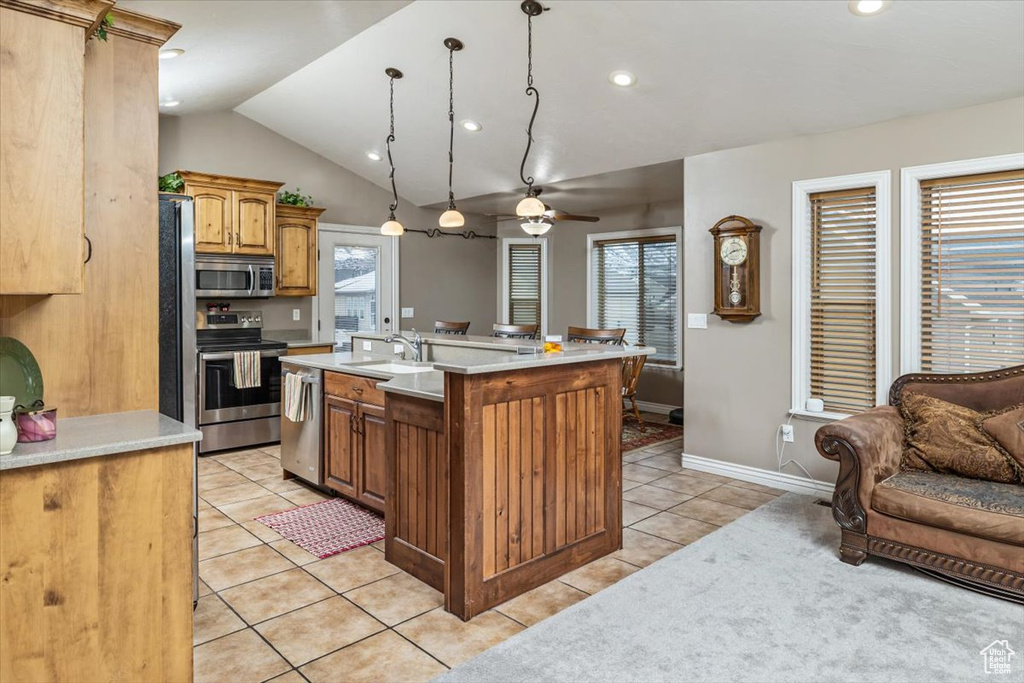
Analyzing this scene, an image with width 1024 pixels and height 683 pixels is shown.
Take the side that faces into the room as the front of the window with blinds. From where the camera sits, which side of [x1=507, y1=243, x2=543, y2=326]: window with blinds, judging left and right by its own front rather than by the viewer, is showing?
front

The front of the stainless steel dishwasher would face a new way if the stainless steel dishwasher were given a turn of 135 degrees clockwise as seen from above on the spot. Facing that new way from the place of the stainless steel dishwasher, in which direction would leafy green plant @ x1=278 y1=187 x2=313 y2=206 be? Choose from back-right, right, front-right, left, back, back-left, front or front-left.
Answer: front

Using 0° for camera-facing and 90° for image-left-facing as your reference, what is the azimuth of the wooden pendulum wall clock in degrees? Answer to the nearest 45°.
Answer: approximately 45°

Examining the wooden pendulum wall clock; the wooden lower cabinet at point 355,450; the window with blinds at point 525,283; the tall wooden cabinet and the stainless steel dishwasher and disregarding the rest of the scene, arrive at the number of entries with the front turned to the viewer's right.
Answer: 1

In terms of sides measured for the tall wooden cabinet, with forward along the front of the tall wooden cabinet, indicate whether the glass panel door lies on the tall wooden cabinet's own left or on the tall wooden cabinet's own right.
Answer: on the tall wooden cabinet's own left

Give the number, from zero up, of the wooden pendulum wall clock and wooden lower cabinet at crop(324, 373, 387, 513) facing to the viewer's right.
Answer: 0

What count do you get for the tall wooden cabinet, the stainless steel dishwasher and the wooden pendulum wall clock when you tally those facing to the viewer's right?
1

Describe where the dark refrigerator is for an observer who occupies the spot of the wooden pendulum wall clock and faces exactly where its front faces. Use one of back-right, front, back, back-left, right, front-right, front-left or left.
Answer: front

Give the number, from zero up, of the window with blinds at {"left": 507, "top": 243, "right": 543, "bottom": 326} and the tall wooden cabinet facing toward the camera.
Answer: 1

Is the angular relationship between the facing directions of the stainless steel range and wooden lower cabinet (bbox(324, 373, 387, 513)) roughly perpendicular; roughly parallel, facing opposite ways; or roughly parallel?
roughly perpendicular

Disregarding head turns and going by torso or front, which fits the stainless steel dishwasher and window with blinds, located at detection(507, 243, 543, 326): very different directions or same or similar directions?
same or similar directions

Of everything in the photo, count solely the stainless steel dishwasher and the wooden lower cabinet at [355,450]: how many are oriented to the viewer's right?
0

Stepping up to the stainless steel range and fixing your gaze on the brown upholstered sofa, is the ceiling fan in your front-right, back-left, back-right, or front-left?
front-left

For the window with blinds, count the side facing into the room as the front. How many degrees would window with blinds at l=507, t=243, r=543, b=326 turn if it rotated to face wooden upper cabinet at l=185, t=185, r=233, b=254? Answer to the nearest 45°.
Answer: approximately 45° to its right

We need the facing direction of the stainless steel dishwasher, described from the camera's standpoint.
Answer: facing the viewer and to the left of the viewer

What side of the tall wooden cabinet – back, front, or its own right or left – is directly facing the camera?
right
